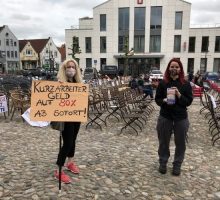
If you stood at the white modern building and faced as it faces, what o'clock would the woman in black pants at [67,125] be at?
The woman in black pants is roughly at 12 o'clock from the white modern building.

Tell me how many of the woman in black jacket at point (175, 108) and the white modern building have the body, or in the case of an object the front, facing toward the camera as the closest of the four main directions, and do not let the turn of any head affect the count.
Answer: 2

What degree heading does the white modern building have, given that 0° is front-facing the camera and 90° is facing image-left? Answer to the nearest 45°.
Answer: approximately 0°

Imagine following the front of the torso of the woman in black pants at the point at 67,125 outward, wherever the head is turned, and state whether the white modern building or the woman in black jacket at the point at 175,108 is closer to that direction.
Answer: the woman in black jacket

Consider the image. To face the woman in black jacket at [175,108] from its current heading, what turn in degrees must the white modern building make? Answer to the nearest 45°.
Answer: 0° — it already faces them

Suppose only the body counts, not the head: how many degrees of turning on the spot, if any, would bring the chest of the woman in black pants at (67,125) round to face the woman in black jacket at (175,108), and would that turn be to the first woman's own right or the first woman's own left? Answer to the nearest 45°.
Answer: approximately 45° to the first woman's own left

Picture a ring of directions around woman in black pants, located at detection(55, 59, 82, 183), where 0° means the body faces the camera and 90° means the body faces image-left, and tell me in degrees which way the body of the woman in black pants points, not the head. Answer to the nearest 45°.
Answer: approximately 315°

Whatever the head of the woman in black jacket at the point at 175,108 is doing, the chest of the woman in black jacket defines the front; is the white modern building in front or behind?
behind
